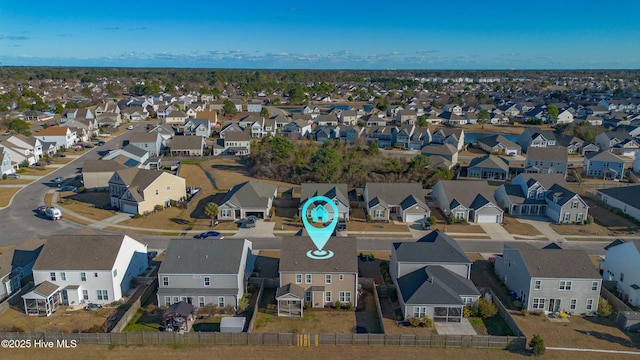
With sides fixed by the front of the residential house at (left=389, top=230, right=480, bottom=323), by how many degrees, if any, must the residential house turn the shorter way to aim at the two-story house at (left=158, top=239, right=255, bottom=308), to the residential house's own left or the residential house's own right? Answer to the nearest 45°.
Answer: approximately 90° to the residential house's own left

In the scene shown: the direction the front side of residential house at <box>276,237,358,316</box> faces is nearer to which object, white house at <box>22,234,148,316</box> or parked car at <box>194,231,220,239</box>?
the parked car

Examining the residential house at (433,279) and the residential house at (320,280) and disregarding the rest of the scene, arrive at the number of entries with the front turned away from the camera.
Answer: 2

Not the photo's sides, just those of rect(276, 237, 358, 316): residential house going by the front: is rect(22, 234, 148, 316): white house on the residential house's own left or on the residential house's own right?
on the residential house's own left

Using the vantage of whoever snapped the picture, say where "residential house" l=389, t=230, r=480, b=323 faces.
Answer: facing away from the viewer

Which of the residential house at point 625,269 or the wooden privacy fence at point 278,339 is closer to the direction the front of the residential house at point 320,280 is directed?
the residential house

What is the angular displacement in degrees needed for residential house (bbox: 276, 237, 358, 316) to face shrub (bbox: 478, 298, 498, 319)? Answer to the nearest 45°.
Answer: approximately 90° to its right

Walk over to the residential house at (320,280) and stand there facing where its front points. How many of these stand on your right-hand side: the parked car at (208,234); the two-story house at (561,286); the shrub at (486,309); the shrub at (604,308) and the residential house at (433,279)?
4

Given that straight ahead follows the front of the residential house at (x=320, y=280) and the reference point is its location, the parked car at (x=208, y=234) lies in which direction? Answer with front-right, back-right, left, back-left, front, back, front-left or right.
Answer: front-left

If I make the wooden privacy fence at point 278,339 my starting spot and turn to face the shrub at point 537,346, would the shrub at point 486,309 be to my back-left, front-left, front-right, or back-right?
front-left

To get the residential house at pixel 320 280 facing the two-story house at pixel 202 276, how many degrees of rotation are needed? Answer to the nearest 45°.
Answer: approximately 90° to its left

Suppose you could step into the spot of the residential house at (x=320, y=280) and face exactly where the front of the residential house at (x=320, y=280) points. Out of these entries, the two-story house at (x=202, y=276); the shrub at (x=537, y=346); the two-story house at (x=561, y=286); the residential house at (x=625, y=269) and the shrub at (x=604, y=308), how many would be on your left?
1

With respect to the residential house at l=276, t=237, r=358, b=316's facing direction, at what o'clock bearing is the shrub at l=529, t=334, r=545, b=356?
The shrub is roughly at 4 o'clock from the residential house.

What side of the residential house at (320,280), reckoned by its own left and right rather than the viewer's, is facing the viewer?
back

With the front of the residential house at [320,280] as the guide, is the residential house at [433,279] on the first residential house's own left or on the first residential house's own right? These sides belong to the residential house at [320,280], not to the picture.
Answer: on the first residential house's own right

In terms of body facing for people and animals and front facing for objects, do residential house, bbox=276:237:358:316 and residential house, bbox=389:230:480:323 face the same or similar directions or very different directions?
same or similar directions

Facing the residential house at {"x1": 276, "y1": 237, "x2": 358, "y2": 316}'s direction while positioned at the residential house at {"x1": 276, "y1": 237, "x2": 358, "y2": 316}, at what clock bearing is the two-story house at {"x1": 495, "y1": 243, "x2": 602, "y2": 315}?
The two-story house is roughly at 3 o'clock from the residential house.
